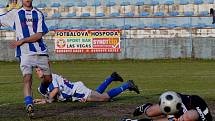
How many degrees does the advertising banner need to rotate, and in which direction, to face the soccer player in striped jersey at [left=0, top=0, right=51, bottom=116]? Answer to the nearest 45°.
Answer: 0° — it already faces them

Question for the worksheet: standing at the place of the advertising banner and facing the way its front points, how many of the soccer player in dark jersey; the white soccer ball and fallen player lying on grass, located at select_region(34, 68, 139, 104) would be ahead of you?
3

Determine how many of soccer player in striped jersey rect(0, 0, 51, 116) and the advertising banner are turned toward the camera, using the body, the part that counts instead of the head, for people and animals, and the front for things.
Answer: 2

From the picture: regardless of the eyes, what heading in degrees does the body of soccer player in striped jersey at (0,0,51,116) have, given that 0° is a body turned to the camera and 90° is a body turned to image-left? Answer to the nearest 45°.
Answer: approximately 0°

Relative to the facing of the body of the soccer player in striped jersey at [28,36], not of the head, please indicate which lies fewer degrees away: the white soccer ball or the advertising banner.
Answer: the white soccer ball

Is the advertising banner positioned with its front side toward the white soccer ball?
yes

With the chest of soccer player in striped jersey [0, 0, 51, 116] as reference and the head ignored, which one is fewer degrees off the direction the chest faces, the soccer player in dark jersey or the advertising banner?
the soccer player in dark jersey

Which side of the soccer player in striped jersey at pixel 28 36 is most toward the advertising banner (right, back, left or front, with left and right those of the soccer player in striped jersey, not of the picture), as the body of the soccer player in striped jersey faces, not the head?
back

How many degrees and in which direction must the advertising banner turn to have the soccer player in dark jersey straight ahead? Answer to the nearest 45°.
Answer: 0° — it already faces them
